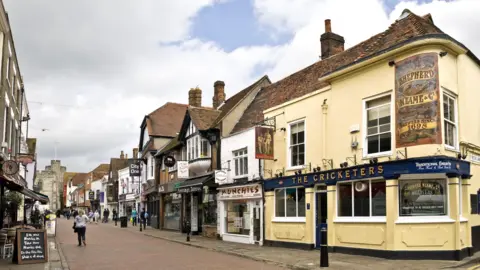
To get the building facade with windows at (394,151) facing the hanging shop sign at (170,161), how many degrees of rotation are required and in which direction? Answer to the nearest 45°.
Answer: approximately 90° to its right

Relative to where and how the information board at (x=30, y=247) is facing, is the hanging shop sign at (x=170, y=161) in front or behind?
behind

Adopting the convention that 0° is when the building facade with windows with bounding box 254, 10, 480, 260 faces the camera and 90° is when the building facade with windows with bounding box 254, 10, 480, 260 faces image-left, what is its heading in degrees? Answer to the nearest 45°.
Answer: approximately 45°

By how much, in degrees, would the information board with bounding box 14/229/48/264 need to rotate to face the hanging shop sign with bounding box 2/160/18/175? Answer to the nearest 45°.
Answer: approximately 180°

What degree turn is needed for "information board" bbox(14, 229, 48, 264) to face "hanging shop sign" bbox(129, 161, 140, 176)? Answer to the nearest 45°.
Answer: approximately 180°

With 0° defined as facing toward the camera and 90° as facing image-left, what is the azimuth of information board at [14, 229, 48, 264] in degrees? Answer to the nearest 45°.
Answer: approximately 0°

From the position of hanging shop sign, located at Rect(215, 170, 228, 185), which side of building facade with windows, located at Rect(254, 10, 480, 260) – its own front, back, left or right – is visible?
right
